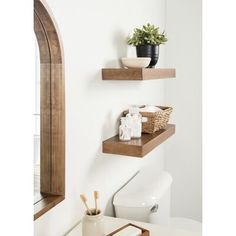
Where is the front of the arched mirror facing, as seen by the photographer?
facing the viewer and to the right of the viewer

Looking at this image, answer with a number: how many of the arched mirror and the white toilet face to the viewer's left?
0
